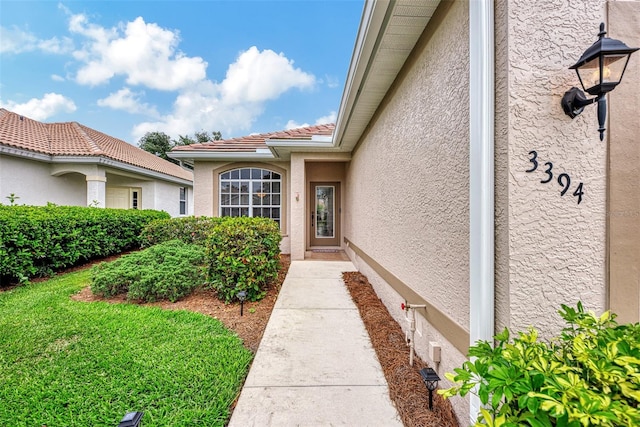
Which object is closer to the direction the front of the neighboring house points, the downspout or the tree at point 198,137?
the downspout

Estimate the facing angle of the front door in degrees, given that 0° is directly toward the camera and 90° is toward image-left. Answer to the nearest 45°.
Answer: approximately 0°

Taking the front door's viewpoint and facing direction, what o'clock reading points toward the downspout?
The downspout is roughly at 12 o'clock from the front door.

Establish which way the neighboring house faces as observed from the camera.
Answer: facing the viewer and to the right of the viewer

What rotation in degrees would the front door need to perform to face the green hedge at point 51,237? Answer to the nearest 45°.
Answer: approximately 45° to its right

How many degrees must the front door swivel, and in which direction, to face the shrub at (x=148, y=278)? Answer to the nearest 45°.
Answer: approximately 45° to its right
